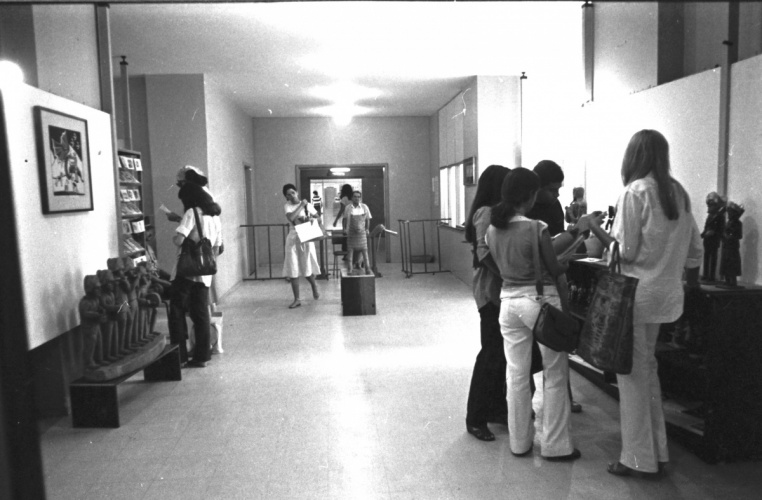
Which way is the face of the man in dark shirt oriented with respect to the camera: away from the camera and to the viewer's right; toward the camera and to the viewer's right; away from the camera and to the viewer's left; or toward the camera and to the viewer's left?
toward the camera and to the viewer's right

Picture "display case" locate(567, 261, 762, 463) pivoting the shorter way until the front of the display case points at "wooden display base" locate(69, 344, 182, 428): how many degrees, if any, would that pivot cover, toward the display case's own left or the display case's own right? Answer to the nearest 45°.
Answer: approximately 45° to the display case's own right

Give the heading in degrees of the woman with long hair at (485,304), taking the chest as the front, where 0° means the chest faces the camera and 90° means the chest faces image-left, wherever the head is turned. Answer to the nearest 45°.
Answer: approximately 270°

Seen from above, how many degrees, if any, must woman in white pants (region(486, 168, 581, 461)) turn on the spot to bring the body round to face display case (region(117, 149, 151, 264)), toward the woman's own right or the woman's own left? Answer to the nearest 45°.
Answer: approximately 90° to the woman's own left

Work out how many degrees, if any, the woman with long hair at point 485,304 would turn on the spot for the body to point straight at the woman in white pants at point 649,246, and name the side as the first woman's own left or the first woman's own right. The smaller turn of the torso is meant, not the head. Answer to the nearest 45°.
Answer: approximately 45° to the first woman's own right

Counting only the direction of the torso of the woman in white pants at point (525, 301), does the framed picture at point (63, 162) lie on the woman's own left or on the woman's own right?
on the woman's own left

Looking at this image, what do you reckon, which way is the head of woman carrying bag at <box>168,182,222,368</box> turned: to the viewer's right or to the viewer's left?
to the viewer's left

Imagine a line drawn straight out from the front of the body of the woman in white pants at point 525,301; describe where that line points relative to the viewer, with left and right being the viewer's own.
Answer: facing away from the viewer and to the right of the viewer

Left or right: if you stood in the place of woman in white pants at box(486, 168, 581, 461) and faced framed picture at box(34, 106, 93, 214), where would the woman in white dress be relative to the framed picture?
right

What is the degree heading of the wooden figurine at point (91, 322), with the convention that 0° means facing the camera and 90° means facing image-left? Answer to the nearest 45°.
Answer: approximately 315°

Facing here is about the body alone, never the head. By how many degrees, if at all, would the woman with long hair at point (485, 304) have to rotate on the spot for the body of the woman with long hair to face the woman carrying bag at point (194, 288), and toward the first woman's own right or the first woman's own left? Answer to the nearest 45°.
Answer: approximately 135° to the first woman's own left
